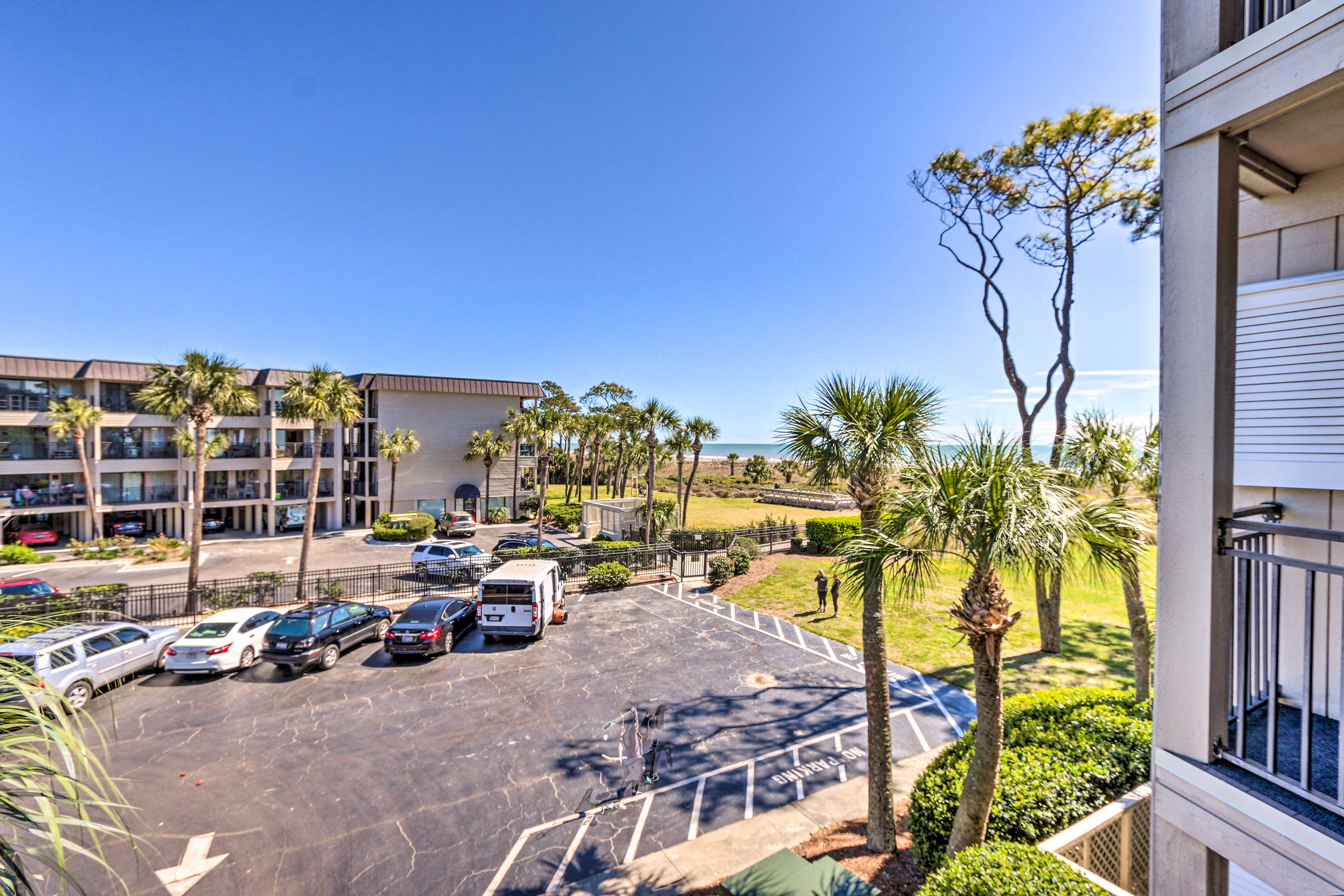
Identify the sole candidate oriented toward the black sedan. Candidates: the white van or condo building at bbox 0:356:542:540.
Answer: the condo building

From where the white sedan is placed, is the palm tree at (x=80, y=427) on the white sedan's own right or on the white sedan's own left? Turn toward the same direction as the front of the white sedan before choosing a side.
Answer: on the white sedan's own left

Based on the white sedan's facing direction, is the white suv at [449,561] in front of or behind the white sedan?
in front

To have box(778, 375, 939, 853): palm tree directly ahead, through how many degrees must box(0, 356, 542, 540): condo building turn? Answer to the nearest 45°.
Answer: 0° — it already faces it

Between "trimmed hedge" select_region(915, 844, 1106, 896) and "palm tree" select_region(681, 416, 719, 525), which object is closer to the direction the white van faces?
the palm tree

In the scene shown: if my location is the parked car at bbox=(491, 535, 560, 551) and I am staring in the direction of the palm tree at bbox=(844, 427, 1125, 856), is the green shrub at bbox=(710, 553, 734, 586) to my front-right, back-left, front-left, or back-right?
front-left

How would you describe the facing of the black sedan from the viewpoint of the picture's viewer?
facing away from the viewer and to the right of the viewer

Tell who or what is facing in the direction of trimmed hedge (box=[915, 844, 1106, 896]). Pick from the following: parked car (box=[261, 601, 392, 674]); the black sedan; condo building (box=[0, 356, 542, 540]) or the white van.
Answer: the condo building

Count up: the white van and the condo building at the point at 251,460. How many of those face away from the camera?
1

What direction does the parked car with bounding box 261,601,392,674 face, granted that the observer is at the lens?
facing away from the viewer and to the right of the viewer

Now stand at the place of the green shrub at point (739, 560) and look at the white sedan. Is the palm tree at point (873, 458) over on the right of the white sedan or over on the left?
left

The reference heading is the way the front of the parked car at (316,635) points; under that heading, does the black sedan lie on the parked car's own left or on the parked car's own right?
on the parked car's own right

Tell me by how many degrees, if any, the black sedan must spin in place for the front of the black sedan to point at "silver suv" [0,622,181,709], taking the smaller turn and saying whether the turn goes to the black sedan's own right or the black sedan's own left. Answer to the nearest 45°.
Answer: approximately 135° to the black sedan's own left

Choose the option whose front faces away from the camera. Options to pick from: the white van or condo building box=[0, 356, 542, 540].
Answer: the white van

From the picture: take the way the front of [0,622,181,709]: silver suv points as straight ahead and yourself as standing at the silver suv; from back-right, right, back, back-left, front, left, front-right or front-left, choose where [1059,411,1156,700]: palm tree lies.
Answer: right

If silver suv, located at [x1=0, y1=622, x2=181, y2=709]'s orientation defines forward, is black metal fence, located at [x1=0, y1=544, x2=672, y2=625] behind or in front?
in front

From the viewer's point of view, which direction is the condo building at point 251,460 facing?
toward the camera

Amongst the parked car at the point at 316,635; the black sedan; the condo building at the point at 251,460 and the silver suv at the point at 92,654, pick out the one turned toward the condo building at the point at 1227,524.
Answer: the condo building at the point at 251,460

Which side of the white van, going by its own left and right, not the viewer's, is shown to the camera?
back

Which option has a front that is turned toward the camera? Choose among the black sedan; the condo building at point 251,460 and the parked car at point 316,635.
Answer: the condo building
